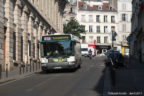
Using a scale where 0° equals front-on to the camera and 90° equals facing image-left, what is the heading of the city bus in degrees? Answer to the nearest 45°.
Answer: approximately 0°
